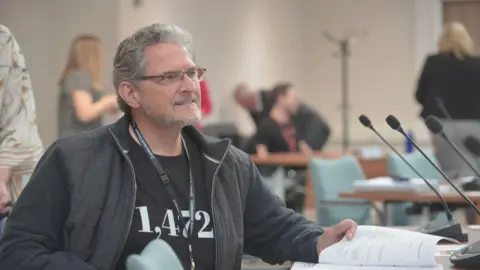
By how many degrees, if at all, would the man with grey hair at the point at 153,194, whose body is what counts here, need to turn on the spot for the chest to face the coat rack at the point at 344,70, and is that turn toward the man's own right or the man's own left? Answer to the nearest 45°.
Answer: approximately 135° to the man's own left

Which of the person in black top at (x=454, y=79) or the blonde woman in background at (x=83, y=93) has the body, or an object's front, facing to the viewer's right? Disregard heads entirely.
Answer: the blonde woman in background

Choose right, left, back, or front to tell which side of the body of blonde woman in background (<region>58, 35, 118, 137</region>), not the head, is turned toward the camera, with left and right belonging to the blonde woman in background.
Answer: right

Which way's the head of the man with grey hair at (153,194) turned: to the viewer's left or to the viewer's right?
to the viewer's right

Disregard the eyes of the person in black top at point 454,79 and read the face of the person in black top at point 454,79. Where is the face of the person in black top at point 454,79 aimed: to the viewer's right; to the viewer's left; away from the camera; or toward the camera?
away from the camera

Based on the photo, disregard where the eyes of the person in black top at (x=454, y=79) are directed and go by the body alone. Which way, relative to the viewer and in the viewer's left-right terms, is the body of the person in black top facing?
facing away from the viewer

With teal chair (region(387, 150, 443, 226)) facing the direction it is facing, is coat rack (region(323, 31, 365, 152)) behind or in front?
behind

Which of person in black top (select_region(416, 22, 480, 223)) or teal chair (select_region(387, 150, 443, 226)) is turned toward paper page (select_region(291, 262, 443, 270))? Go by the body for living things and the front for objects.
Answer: the teal chair

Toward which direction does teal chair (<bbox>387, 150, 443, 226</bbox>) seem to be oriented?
toward the camera

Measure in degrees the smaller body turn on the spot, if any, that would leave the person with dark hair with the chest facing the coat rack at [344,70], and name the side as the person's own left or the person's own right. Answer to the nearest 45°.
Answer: approximately 135° to the person's own left

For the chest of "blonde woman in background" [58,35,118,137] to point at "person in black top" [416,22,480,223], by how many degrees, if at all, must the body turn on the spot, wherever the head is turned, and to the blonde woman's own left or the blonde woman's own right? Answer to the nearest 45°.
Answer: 0° — they already face them

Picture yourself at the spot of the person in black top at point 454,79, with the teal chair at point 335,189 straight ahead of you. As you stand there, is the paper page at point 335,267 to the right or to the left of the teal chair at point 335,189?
left

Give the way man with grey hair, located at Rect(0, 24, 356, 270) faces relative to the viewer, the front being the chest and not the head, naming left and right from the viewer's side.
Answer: facing the viewer and to the right of the viewer
